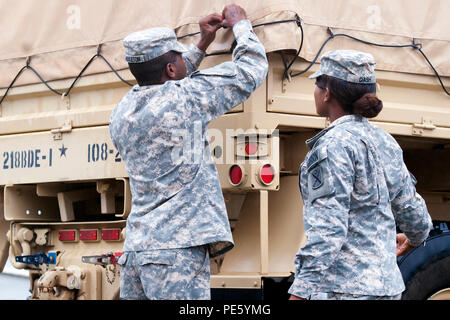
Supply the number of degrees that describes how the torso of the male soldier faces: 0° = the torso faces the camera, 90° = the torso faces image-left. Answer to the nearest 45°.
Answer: approximately 225°

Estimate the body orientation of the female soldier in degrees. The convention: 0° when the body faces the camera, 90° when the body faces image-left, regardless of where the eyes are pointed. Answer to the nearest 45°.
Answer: approximately 135°

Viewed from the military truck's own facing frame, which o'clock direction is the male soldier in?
The male soldier is roughly at 5 o'clock from the military truck.

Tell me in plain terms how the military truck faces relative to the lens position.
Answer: facing away from the viewer and to the right of the viewer

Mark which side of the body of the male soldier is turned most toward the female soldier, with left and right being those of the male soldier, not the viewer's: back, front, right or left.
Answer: right
